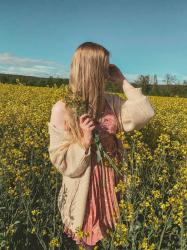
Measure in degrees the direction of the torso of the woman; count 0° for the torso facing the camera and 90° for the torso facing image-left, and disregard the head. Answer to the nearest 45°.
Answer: approximately 315°
